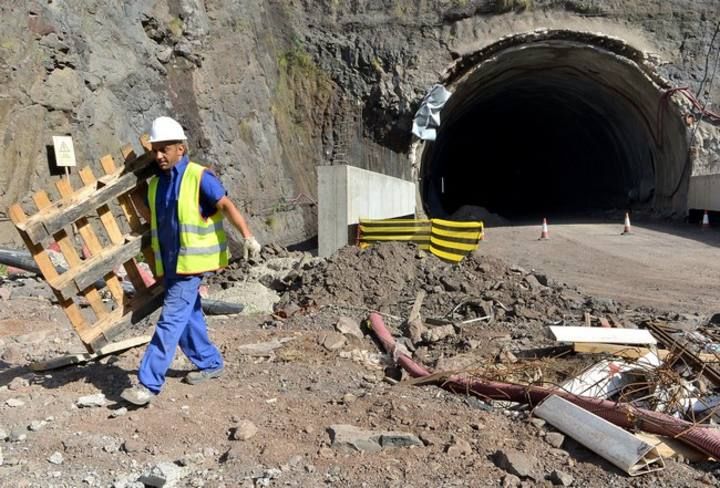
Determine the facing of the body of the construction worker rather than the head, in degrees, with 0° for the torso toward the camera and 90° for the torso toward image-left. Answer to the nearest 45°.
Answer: approximately 45°

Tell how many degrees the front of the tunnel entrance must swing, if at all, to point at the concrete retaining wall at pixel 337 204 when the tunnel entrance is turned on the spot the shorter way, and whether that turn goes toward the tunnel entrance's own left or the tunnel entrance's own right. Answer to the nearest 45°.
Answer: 0° — it already faces it

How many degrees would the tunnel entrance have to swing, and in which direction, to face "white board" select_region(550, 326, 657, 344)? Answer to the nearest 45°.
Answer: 0° — it already faces it

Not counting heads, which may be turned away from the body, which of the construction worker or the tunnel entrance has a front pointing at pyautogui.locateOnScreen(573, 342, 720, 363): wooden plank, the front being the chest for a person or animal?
the tunnel entrance

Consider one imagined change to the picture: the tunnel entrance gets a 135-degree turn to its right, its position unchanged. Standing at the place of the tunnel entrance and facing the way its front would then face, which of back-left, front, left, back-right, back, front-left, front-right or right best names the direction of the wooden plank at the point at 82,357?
back-left

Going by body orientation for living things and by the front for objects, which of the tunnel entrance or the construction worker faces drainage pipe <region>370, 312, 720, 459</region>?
the tunnel entrance

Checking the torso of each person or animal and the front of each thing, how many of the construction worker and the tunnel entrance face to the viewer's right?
0

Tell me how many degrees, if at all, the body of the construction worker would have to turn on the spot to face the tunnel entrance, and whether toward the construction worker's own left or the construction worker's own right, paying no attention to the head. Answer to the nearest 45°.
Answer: approximately 180°

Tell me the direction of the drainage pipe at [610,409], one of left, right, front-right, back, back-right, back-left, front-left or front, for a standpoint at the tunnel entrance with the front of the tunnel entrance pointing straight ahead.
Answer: front

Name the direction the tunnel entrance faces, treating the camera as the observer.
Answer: facing the viewer

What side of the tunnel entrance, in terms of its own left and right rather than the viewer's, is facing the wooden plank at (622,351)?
front
